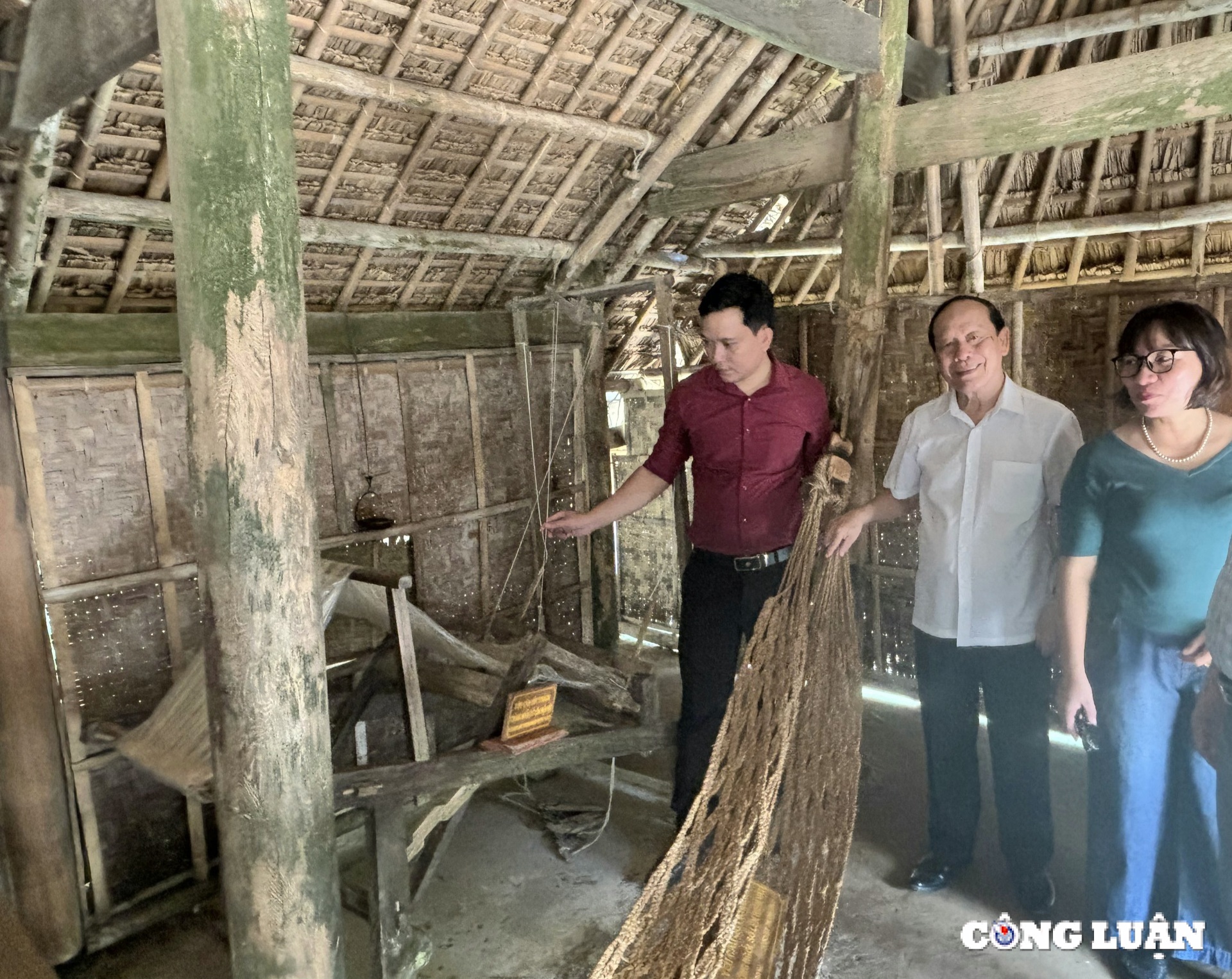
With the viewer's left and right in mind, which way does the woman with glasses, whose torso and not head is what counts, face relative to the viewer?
facing the viewer

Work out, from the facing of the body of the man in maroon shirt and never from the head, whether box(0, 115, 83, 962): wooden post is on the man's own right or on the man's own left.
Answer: on the man's own right

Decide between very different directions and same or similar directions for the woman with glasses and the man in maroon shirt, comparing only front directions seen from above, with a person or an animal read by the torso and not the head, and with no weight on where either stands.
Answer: same or similar directions

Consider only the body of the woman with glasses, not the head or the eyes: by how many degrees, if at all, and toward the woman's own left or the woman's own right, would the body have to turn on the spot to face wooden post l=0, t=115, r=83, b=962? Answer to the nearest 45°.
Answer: approximately 45° to the woman's own right

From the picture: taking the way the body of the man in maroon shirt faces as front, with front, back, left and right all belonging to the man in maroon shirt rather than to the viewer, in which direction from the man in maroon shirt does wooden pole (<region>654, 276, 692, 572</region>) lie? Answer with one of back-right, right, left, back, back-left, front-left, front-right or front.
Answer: back

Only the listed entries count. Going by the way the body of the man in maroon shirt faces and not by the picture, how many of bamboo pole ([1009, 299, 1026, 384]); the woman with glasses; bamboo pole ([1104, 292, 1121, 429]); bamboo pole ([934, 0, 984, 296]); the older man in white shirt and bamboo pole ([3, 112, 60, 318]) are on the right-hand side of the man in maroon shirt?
1

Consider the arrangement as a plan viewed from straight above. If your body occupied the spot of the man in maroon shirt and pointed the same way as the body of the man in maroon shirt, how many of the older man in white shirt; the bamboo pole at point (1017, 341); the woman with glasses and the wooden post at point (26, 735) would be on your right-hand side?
1

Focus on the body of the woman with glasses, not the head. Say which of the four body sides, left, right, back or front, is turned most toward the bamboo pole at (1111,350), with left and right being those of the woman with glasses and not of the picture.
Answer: back

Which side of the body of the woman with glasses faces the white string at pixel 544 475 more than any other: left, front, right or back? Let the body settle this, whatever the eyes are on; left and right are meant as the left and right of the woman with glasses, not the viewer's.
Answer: right

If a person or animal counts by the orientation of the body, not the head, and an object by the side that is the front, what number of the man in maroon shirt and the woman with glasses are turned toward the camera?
2

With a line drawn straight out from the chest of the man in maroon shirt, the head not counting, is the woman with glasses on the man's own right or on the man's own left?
on the man's own left

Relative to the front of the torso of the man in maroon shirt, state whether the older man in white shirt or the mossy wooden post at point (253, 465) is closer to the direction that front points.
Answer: the mossy wooden post

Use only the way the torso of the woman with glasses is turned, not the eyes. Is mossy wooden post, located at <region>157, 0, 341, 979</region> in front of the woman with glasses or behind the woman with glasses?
in front

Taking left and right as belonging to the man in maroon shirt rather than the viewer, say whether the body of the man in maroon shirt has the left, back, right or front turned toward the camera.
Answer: front
